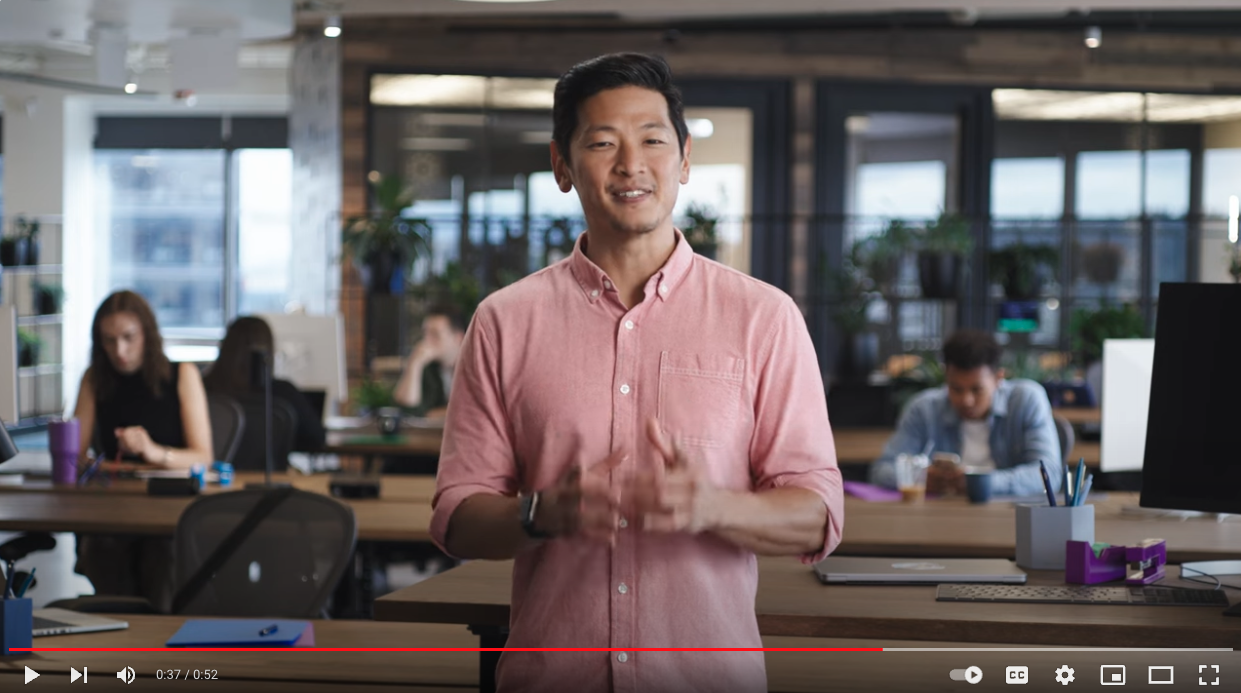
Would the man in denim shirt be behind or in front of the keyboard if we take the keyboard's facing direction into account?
behind

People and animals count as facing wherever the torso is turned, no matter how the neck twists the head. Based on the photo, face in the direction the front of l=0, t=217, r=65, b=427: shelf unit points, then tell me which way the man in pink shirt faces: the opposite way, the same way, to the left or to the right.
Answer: to the right

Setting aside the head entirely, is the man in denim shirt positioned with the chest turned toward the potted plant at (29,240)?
no

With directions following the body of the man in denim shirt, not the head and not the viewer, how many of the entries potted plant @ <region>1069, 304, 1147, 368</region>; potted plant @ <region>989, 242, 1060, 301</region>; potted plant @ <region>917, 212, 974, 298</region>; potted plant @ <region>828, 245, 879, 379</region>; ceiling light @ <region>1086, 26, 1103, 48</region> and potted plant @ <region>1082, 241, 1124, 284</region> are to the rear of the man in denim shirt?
6

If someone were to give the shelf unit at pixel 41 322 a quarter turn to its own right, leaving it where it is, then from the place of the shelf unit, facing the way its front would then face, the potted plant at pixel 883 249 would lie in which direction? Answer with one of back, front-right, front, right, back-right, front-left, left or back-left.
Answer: left

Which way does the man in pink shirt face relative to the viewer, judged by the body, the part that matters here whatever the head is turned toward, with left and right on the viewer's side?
facing the viewer

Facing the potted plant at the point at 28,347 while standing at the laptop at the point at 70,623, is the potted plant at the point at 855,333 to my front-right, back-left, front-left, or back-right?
front-right

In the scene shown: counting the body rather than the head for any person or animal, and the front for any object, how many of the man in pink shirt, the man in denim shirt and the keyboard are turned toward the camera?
3

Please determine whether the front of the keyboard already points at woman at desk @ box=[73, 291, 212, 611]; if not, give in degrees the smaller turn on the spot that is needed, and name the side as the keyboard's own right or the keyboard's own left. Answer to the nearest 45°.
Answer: approximately 135° to the keyboard's own right

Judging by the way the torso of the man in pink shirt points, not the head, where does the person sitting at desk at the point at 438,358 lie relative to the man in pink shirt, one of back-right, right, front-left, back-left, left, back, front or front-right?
back

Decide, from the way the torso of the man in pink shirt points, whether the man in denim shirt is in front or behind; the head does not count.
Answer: behind

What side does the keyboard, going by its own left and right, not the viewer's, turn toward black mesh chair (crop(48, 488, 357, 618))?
right

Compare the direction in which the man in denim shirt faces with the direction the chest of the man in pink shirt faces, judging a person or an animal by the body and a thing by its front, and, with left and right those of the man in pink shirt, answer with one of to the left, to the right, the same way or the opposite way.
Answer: the same way

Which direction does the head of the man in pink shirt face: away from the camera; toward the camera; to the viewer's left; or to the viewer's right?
toward the camera

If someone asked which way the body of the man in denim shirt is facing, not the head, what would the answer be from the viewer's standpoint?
toward the camera

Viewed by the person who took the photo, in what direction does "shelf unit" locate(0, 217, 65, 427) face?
facing the viewer and to the right of the viewer

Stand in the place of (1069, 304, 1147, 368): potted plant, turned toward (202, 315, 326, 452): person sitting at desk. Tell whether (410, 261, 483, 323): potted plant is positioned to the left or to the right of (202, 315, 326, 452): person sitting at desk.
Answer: right

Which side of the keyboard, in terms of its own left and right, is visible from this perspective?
front

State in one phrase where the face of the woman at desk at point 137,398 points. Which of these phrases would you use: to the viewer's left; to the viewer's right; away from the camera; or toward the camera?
toward the camera
